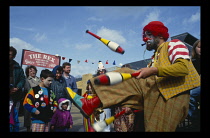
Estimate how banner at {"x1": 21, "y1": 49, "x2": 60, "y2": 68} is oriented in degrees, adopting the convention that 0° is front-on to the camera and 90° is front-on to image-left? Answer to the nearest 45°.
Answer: approximately 0°

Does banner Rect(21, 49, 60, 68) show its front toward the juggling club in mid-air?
yes

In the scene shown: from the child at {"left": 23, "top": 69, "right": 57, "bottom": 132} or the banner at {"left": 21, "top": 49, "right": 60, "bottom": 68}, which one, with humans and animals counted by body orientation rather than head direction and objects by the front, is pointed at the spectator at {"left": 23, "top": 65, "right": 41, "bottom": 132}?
the banner

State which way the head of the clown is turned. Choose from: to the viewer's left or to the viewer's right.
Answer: to the viewer's left

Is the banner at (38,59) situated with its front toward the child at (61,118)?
yes

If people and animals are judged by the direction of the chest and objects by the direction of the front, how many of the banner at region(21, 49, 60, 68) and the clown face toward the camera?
1

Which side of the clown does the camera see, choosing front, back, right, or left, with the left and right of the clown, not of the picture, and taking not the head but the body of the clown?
left
